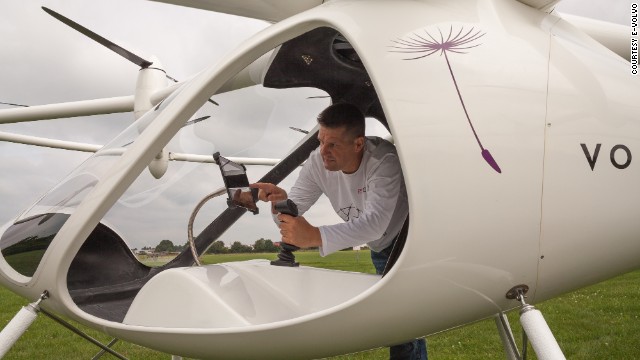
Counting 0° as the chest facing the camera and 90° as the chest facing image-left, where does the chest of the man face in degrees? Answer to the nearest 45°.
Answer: approximately 45°

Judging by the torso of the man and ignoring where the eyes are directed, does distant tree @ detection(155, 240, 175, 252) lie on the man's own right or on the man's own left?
on the man's own right
